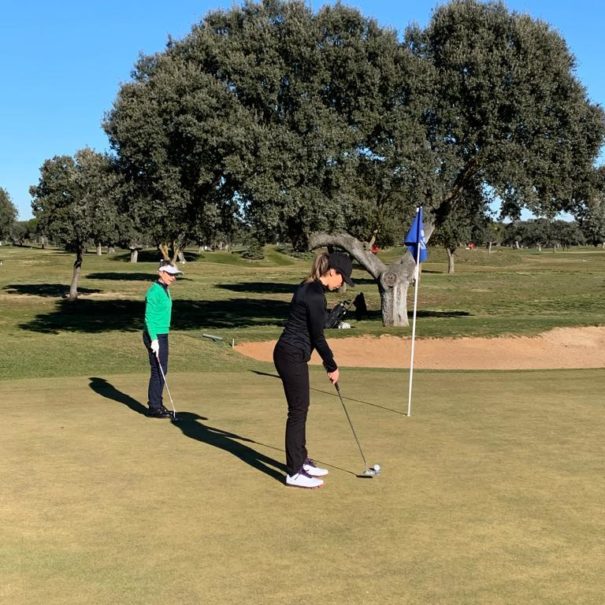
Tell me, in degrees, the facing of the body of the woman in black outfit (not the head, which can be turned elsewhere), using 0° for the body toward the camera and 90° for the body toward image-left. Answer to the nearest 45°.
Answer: approximately 270°

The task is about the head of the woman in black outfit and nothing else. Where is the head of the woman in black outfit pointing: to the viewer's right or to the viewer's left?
to the viewer's right

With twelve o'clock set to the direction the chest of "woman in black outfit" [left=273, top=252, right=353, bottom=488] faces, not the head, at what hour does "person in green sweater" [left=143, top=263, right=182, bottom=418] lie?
The person in green sweater is roughly at 8 o'clock from the woman in black outfit.
